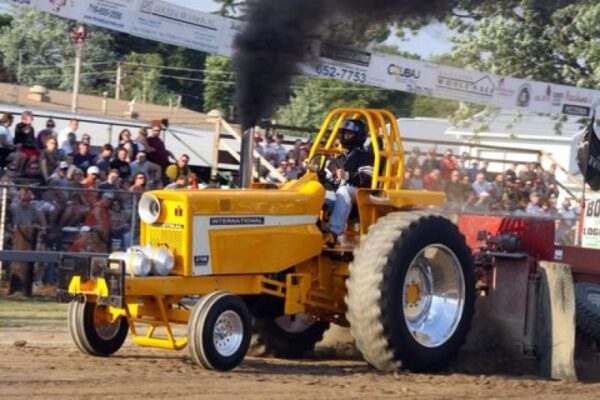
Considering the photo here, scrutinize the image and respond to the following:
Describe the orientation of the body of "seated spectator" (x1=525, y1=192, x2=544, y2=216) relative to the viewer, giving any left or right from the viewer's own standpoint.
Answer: facing the viewer

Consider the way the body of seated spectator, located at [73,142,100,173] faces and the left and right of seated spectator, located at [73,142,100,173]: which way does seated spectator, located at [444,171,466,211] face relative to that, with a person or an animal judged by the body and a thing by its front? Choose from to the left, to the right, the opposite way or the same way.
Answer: the same way

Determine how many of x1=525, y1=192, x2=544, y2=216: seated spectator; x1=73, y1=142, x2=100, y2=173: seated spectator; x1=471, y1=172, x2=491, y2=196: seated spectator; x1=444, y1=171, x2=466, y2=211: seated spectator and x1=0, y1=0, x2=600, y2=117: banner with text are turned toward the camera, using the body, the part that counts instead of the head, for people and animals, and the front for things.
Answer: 5

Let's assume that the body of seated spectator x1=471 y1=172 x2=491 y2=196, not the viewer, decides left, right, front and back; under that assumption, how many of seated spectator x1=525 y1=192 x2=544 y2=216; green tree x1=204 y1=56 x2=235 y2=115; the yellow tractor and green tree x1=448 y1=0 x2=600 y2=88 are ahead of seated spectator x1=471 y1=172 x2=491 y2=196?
1

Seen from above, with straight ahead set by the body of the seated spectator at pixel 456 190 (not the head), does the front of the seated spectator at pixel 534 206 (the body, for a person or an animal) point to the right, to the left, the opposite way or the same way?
the same way

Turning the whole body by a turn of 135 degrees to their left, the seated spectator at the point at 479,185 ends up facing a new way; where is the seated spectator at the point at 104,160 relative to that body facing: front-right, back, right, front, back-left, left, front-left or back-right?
back

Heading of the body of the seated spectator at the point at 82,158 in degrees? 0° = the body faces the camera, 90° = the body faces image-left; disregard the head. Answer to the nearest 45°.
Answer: approximately 0°

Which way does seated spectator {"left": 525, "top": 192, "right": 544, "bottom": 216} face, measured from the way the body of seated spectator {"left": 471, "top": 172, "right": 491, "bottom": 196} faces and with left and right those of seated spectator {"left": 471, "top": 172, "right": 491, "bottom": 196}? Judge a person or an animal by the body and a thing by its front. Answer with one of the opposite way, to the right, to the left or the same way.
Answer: the same way

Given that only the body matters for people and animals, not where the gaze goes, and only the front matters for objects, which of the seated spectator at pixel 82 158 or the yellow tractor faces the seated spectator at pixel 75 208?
the seated spectator at pixel 82 158

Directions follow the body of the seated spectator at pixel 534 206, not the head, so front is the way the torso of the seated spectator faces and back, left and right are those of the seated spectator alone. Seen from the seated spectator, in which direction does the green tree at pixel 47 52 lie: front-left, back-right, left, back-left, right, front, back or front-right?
back-right

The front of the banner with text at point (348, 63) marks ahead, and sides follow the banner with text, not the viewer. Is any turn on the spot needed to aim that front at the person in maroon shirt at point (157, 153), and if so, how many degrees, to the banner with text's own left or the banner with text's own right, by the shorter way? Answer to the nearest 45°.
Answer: approximately 90° to the banner with text's own right

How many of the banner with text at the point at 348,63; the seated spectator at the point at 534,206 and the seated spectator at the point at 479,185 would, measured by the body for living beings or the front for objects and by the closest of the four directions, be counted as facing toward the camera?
3

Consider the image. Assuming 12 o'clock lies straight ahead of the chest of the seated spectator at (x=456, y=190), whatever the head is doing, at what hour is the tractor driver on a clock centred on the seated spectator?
The tractor driver is roughly at 12 o'clock from the seated spectator.

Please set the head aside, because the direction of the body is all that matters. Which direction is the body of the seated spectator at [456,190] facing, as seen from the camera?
toward the camera

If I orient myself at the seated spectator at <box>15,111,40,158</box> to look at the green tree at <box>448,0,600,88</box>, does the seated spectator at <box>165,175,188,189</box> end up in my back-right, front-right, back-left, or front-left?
front-right

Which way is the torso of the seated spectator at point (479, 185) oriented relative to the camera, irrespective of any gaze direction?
toward the camera

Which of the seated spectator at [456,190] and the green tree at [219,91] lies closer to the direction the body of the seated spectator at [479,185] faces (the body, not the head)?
the seated spectator

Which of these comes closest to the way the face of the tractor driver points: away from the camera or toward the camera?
toward the camera
